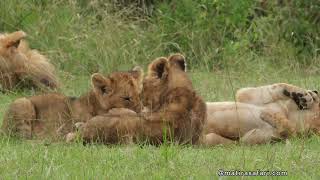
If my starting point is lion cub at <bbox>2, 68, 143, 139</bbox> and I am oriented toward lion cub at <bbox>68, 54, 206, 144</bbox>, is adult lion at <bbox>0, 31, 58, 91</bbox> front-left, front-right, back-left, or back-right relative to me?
back-left

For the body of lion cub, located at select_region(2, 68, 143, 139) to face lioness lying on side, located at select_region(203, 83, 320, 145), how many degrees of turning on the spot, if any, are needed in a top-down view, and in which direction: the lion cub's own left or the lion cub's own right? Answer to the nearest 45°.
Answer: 0° — it already faces it

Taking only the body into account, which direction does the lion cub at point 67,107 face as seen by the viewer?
to the viewer's right
